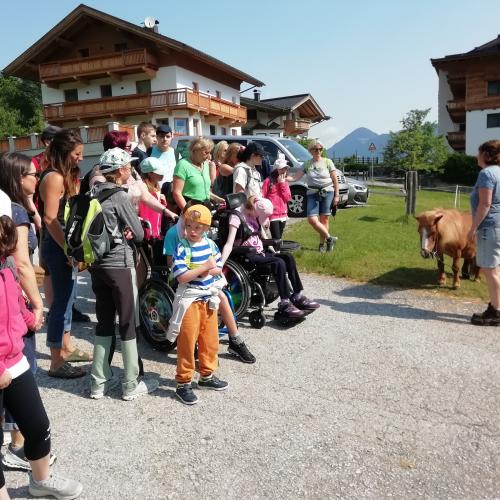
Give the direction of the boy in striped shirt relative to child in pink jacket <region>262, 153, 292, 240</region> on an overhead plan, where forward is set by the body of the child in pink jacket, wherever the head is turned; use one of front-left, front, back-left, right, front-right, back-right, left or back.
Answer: front-right

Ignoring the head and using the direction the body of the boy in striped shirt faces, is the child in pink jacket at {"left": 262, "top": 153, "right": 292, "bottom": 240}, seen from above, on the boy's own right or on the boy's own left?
on the boy's own left

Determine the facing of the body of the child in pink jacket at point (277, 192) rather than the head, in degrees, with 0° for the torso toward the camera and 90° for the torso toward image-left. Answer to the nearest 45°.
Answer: approximately 315°

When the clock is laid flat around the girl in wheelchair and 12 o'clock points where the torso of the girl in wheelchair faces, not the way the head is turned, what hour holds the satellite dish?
The satellite dish is roughly at 7 o'clock from the girl in wheelchair.

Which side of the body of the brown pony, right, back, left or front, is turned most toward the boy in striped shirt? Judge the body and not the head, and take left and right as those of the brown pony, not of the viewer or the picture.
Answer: front

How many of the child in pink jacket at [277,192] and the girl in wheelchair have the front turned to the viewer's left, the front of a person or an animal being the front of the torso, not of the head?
0

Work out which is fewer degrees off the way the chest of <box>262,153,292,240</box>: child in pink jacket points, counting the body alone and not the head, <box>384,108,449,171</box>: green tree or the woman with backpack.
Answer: the woman with backpack

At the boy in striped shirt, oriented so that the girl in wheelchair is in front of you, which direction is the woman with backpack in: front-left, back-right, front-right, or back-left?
back-left

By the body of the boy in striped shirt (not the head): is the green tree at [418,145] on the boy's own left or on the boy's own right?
on the boy's own left

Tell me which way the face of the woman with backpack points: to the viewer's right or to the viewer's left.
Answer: to the viewer's right

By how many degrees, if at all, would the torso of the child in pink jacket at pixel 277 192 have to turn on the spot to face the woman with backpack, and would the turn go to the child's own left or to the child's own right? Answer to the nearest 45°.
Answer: approximately 45° to the child's own right

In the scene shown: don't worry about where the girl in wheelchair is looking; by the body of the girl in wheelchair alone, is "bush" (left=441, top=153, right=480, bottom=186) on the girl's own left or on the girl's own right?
on the girl's own left

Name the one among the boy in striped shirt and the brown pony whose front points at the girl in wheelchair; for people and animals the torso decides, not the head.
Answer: the brown pony
